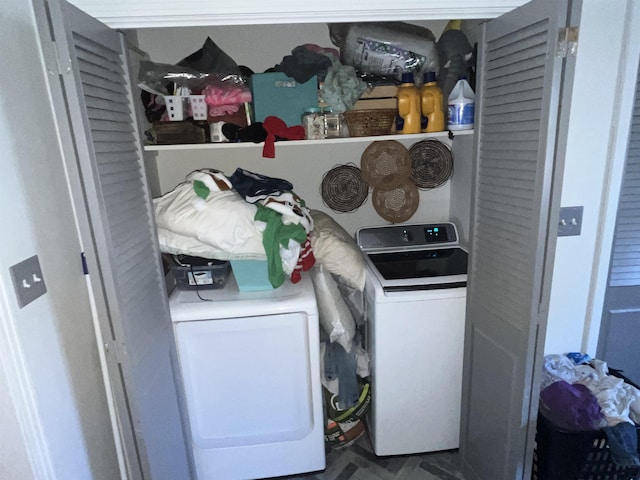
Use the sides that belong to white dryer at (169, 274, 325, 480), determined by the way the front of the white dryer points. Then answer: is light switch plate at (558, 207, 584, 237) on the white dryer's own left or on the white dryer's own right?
on the white dryer's own left

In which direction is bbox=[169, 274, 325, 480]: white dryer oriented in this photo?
toward the camera

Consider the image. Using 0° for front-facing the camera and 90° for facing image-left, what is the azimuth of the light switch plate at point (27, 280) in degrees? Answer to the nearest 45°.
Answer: approximately 315°

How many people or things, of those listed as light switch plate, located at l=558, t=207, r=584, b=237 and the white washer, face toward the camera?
2

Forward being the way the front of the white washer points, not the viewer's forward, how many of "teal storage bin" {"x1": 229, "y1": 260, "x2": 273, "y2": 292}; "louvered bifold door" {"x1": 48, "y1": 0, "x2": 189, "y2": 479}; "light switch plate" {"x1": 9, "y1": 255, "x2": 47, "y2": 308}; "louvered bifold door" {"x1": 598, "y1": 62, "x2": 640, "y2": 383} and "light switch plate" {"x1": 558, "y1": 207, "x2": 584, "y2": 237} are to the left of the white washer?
2

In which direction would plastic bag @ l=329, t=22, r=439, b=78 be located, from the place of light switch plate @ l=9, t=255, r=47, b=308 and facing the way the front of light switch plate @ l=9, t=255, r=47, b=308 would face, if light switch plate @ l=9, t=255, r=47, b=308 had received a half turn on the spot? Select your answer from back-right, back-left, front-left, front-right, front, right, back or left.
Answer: back-right

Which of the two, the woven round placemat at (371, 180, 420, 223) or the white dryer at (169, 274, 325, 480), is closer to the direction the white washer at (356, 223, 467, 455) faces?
the white dryer

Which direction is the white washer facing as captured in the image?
toward the camera

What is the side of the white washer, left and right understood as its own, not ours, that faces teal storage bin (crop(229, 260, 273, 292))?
right

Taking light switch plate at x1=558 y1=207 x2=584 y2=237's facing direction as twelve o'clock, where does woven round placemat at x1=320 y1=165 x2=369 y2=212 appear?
The woven round placemat is roughly at 3 o'clock from the light switch plate.

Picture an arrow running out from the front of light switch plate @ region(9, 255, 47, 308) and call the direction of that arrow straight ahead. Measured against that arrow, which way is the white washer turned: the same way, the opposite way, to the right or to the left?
to the right

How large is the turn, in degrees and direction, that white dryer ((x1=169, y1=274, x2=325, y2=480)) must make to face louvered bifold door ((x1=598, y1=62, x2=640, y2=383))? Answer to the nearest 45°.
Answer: approximately 90° to its left
